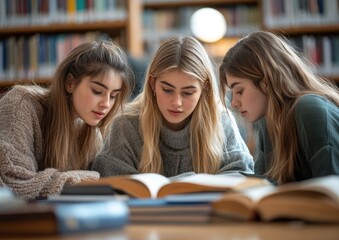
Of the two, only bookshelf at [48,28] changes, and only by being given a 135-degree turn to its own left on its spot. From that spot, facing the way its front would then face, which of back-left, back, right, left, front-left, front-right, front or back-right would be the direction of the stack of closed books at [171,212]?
back-right

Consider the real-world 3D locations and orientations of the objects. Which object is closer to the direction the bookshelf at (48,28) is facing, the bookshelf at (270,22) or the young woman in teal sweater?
the young woman in teal sweater

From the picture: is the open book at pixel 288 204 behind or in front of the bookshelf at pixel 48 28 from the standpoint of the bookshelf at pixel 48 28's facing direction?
in front

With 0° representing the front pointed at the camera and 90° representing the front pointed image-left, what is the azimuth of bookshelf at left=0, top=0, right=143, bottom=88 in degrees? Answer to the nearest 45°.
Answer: approximately 0°

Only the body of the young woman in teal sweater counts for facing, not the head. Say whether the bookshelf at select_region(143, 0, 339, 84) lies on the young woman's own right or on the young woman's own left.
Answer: on the young woman's own right

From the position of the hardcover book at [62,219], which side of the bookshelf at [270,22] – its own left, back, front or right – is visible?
front

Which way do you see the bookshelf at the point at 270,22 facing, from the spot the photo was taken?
facing the viewer

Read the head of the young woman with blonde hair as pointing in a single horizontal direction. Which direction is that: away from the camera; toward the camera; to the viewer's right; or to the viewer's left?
toward the camera

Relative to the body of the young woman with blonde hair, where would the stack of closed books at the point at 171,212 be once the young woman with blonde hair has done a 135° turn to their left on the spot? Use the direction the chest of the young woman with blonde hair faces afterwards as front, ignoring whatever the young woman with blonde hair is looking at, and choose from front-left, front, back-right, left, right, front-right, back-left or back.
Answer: back-right

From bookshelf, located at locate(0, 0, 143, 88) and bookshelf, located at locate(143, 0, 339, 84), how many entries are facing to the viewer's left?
0

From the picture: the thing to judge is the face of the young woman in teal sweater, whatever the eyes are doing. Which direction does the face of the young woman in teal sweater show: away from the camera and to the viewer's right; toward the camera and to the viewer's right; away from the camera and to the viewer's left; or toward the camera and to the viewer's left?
toward the camera and to the viewer's left

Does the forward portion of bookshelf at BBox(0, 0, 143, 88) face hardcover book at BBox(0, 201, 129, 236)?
yes

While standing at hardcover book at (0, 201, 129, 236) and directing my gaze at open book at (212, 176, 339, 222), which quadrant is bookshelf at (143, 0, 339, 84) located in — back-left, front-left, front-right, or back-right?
front-left
